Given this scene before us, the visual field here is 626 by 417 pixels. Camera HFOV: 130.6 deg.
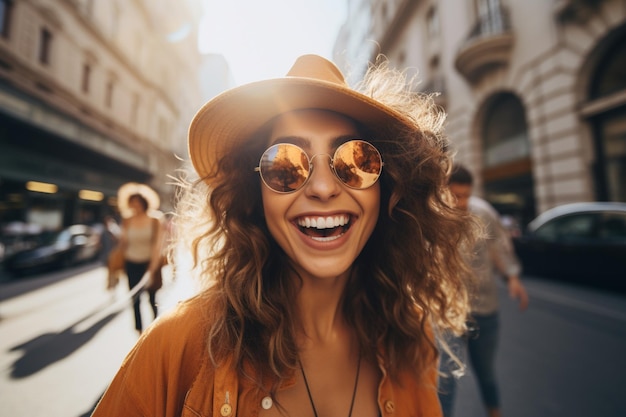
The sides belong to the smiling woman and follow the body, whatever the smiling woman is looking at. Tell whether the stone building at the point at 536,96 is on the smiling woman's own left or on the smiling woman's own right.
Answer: on the smiling woman's own left

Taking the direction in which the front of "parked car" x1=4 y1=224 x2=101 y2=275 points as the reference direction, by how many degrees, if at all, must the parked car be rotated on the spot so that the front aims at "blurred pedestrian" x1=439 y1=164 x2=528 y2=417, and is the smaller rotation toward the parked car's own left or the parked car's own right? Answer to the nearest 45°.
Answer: approximately 45° to the parked car's own left

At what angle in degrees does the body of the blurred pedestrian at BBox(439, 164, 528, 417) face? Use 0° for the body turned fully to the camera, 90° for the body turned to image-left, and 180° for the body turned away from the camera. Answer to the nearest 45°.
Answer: approximately 45°

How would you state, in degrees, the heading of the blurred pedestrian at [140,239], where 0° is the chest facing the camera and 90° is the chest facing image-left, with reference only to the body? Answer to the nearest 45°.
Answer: approximately 0°

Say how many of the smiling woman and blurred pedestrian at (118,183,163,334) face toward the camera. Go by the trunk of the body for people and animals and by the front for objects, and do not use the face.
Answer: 2

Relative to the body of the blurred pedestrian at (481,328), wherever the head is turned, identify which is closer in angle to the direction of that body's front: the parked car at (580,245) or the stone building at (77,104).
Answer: the stone building

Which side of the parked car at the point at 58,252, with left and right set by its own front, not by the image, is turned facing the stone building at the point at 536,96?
left

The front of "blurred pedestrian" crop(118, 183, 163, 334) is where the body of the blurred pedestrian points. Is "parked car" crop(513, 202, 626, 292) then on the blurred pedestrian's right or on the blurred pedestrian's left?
on the blurred pedestrian's left

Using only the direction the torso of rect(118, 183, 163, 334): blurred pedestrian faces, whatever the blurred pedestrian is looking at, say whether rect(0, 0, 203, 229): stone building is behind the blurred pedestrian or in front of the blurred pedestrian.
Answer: behind

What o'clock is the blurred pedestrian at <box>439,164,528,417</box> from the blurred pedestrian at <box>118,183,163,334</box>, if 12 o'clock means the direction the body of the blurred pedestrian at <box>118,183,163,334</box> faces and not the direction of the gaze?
the blurred pedestrian at <box>439,164,528,417</box> is roughly at 11 o'clock from the blurred pedestrian at <box>118,183,163,334</box>.
